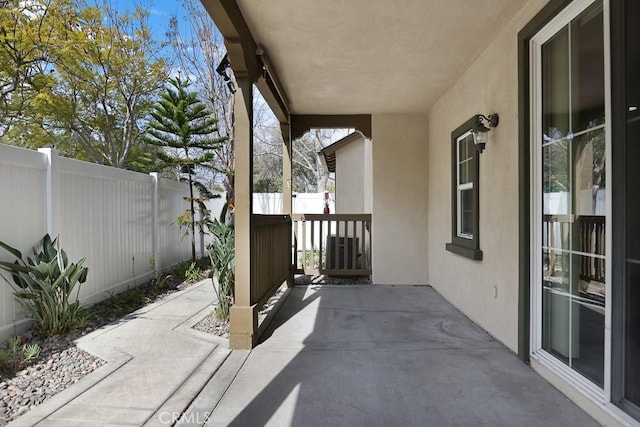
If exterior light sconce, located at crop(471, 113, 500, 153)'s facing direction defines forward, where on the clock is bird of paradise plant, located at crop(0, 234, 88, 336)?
The bird of paradise plant is roughly at 11 o'clock from the exterior light sconce.

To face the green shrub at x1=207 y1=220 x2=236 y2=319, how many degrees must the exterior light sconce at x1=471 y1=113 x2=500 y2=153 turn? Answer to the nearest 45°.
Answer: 0° — it already faces it

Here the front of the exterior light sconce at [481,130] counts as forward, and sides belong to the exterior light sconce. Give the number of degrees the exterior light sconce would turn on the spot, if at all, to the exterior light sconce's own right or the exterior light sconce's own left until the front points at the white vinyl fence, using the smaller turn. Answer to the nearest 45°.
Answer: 0° — it already faces it

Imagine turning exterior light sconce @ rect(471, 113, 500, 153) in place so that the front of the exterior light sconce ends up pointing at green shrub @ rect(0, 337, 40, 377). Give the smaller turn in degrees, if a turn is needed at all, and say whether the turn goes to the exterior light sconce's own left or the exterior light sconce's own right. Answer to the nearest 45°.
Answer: approximately 45° to the exterior light sconce's own left

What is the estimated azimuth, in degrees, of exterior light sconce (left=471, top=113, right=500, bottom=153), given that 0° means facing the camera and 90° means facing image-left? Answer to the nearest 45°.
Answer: approximately 90°

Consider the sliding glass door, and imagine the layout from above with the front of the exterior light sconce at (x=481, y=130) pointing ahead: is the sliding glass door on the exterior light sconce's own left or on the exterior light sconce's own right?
on the exterior light sconce's own left

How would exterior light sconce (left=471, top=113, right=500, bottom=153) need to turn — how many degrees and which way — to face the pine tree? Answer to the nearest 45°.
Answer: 0° — it already faces it

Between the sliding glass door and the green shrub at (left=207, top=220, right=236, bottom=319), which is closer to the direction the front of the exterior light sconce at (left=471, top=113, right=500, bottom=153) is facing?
the green shrub

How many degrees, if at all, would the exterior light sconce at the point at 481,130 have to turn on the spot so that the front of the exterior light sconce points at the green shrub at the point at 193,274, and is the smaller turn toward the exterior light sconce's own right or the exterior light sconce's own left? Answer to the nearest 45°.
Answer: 0° — it already faces it
